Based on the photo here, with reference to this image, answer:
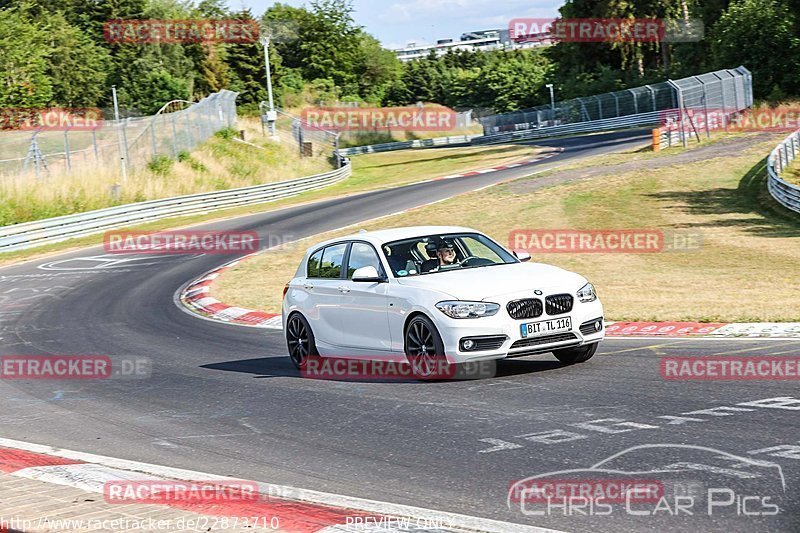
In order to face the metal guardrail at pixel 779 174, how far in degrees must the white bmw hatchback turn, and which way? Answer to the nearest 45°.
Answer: approximately 90° to its left

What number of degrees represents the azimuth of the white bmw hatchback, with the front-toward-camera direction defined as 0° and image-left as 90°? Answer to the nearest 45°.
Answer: approximately 315°

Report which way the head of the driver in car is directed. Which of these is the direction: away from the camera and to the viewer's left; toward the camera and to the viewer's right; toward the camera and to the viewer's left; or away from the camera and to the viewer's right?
toward the camera and to the viewer's right

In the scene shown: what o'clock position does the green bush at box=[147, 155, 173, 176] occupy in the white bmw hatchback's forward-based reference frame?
The green bush is roughly at 7 o'clock from the white bmw hatchback.

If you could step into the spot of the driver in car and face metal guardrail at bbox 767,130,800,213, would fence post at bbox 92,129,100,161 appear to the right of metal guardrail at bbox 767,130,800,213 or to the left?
left

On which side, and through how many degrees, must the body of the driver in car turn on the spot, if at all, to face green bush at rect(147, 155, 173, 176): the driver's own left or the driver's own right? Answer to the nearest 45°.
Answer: approximately 135° to the driver's own left

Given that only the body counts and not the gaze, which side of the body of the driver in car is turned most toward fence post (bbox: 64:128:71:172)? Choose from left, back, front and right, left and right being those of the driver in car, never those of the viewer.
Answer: back

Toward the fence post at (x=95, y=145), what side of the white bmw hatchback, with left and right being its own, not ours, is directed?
back

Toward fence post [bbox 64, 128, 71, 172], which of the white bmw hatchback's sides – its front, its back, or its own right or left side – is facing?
back

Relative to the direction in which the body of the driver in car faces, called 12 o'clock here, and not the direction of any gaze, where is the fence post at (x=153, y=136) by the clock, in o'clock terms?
The fence post is roughly at 7 o'clock from the driver in car.

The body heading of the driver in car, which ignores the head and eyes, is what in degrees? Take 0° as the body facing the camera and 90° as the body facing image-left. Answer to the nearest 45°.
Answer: approximately 315°
